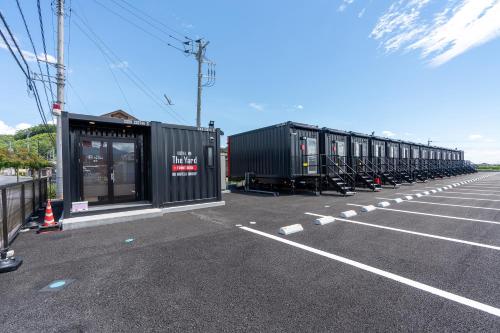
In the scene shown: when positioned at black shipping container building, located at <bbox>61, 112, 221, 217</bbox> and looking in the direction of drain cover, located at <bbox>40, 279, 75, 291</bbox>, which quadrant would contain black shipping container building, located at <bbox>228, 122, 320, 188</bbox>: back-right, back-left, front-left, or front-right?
back-left

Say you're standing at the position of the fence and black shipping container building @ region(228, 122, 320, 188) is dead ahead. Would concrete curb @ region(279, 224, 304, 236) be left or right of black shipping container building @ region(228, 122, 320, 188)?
right

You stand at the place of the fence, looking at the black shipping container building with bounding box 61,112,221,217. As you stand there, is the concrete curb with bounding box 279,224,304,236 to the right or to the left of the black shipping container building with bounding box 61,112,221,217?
right

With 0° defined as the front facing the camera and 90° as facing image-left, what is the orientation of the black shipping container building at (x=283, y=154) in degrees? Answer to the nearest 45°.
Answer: approximately 315°

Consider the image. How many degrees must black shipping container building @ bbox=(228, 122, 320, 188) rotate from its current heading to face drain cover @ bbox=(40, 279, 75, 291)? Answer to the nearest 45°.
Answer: approximately 45° to its right

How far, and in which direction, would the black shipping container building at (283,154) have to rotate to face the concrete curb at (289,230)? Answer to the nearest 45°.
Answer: approximately 45° to its right

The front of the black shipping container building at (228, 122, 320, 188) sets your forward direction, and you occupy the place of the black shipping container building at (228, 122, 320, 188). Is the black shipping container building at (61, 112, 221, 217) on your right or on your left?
on your right

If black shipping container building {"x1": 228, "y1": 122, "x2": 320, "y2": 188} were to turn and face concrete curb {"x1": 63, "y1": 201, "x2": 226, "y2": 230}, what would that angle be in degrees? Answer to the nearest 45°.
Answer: approximately 90° to its right

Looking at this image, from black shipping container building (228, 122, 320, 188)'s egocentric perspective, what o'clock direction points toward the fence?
The fence is roughly at 3 o'clock from the black shipping container building.
